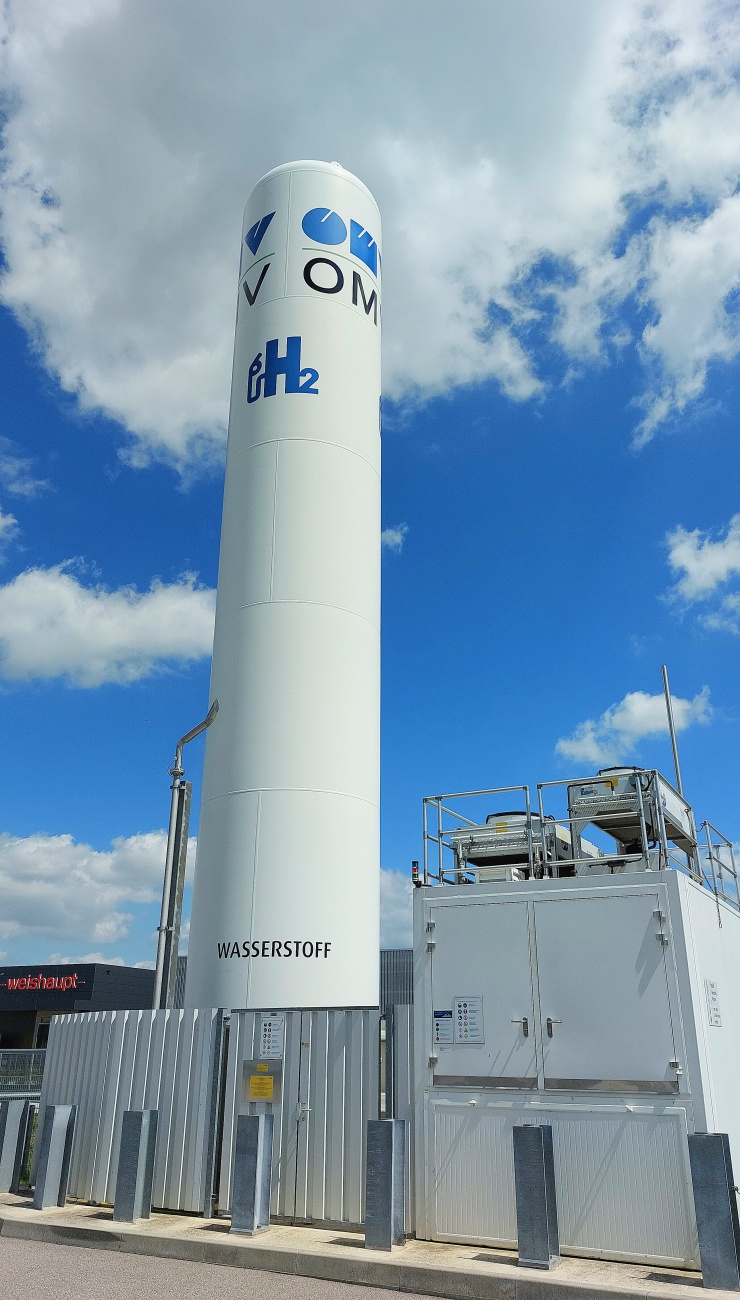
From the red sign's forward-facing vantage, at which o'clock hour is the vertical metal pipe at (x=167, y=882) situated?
The vertical metal pipe is roughly at 12 o'clock from the red sign.

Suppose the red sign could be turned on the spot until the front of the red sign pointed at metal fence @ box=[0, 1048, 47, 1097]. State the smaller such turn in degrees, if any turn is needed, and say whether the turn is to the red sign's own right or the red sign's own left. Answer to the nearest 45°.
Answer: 0° — it already faces it

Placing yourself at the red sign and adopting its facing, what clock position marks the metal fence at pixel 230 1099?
The metal fence is roughly at 12 o'clock from the red sign.

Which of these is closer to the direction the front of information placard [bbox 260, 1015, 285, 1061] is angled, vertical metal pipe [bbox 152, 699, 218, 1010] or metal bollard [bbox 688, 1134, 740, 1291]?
the metal bollard

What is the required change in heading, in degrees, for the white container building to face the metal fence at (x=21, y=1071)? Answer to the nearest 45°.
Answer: approximately 135° to its right

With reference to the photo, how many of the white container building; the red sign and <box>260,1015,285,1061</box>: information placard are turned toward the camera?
3

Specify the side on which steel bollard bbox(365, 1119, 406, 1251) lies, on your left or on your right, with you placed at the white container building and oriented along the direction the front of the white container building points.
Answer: on your right

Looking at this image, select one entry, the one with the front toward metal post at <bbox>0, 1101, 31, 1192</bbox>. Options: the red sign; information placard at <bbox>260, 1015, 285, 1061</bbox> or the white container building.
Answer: the red sign

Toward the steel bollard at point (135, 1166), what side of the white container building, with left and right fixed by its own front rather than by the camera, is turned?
right

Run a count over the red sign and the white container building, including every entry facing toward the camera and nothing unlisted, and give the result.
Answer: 2

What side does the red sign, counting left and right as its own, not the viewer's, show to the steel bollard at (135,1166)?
front
